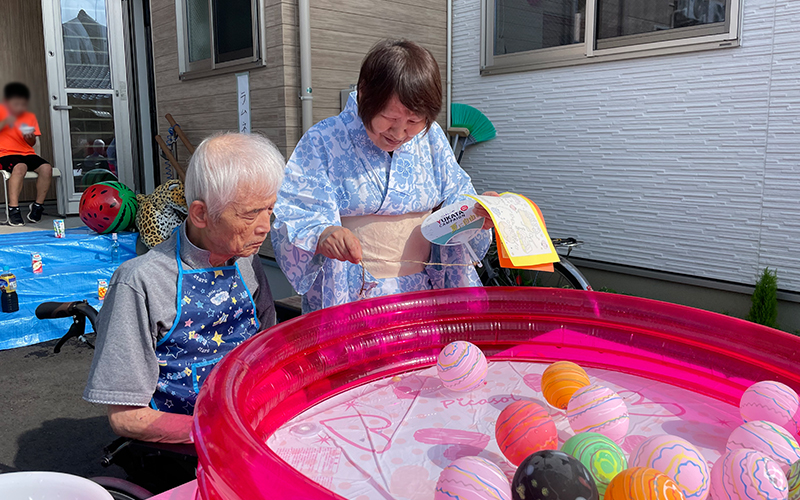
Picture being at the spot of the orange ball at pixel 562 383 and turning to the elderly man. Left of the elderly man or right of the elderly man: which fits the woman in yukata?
right

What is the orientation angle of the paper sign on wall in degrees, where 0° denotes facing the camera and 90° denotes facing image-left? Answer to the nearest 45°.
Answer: approximately 45°

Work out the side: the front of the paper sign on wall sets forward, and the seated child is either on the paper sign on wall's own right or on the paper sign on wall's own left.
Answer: on the paper sign on wall's own right

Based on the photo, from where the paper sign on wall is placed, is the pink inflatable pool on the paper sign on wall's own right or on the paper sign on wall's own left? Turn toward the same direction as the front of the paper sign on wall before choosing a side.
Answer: on the paper sign on wall's own left

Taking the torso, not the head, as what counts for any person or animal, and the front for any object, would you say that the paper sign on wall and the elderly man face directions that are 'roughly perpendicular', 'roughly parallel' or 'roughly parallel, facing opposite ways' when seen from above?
roughly perpendicular

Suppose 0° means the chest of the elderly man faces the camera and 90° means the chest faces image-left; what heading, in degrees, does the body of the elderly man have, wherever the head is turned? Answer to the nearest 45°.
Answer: approximately 315°

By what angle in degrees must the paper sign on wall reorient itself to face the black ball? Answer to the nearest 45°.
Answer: approximately 45° to its left
